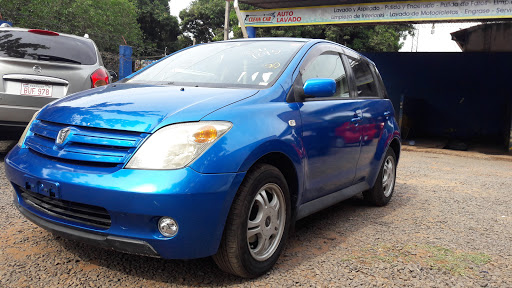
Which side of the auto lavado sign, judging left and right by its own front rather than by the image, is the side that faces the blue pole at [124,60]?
right

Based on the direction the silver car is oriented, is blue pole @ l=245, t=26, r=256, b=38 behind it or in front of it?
in front

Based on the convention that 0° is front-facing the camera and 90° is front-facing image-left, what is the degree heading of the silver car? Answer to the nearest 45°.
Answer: approximately 180°

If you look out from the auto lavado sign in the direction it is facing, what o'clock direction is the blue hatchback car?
The blue hatchback car is roughly at 12 o'clock from the auto lavado sign.

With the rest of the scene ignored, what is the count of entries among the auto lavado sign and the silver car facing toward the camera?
1

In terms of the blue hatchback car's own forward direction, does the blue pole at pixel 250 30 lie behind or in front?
behind

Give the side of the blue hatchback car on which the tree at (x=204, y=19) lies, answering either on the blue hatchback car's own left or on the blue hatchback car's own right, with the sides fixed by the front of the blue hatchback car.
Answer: on the blue hatchback car's own right

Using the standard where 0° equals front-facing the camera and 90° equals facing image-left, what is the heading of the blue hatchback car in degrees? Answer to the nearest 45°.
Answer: approximately 45°

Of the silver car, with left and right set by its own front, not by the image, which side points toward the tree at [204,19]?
front
